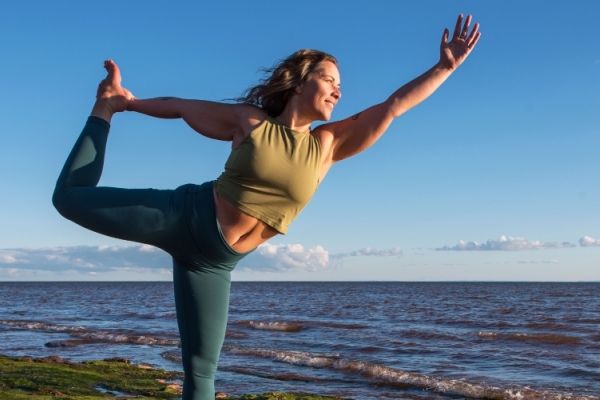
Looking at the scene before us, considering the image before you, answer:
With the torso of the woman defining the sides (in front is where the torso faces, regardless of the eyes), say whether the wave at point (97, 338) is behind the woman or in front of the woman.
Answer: behind

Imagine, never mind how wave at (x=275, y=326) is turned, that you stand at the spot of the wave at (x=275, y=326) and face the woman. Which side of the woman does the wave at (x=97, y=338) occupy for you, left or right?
right

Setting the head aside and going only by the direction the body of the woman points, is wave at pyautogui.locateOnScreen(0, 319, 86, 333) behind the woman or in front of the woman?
behind

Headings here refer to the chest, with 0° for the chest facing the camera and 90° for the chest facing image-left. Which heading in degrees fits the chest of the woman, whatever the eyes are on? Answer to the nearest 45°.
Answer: approximately 315°

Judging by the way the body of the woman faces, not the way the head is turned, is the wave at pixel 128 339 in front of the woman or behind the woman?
behind

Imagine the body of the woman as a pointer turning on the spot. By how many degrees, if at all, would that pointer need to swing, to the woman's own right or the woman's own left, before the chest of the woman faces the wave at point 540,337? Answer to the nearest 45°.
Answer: approximately 90° to the woman's own left

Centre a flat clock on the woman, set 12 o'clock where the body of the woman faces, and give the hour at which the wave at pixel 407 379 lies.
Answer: The wave is roughly at 8 o'clock from the woman.

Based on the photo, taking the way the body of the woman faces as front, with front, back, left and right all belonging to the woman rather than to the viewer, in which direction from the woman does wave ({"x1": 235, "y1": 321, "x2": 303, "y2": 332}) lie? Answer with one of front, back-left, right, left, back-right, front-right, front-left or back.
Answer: back-left

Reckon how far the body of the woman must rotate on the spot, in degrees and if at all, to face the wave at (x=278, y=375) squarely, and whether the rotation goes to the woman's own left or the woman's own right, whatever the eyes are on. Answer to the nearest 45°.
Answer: approximately 135° to the woman's own left
